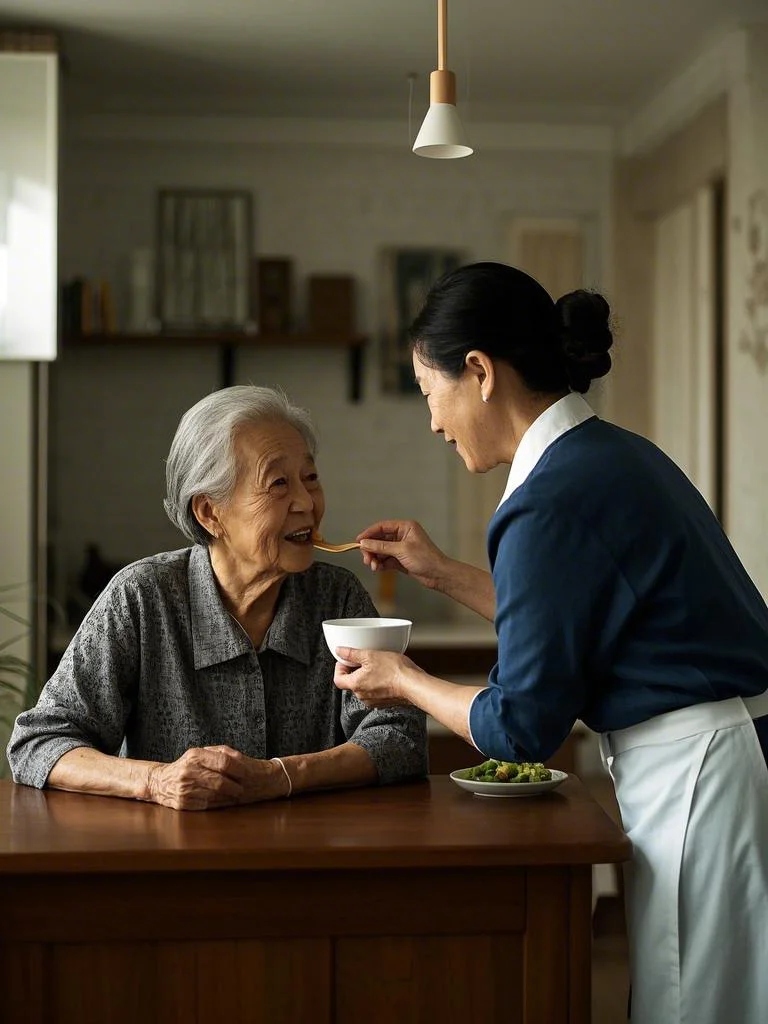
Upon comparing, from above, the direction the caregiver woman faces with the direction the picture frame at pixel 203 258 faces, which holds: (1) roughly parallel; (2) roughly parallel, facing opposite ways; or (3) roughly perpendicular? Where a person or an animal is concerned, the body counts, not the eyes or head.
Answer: roughly perpendicular

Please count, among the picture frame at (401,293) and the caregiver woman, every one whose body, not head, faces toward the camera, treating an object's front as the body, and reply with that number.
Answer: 1

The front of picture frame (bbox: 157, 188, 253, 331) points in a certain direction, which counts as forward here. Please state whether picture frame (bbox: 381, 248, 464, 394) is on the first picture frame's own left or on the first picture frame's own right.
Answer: on the first picture frame's own left

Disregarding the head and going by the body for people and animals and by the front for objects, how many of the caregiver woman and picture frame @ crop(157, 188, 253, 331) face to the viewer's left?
1

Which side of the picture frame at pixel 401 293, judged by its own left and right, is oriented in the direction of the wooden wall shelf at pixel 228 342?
right

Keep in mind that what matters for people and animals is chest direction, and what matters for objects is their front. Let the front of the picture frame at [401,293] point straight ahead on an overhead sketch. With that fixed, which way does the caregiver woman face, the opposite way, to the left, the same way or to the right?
to the right

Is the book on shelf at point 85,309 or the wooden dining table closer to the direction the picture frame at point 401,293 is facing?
the wooden dining table

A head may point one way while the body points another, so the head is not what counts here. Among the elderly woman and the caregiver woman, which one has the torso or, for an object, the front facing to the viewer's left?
the caregiver woman

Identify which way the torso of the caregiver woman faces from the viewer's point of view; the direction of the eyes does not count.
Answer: to the viewer's left

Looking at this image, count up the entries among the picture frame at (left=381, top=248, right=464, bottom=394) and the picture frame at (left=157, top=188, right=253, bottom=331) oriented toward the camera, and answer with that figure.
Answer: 2

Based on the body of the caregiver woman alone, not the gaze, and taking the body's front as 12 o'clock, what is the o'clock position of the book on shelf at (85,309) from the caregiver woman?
The book on shelf is roughly at 2 o'clock from the caregiver woman.
